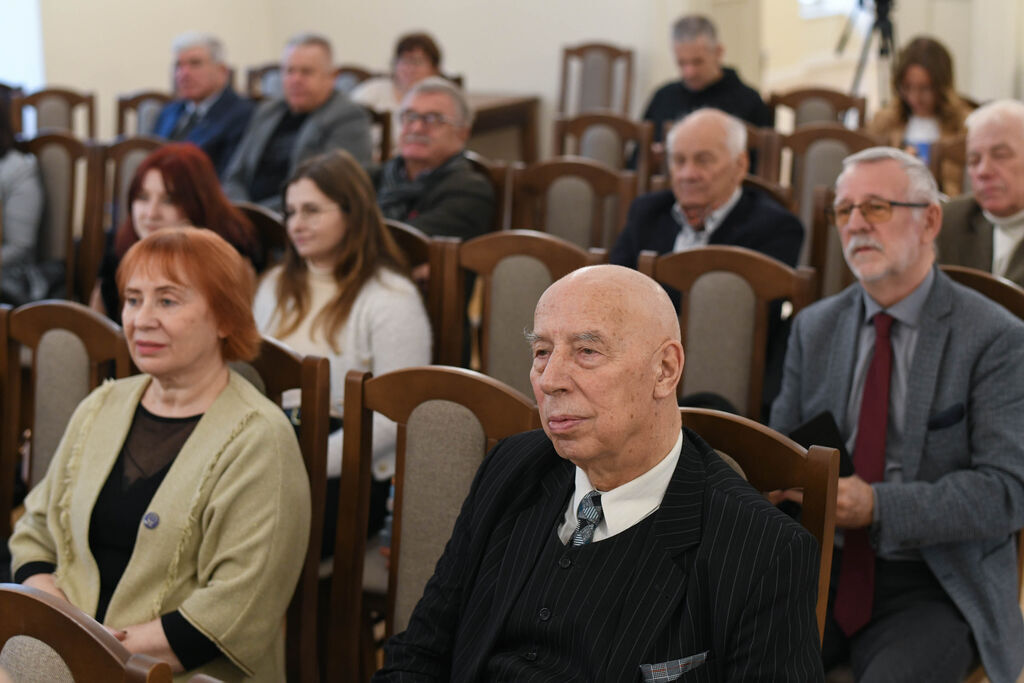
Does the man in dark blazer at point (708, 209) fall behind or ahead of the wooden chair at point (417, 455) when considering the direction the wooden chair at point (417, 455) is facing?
behind

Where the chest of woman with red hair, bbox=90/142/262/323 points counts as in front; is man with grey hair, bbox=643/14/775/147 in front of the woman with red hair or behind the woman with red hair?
behind

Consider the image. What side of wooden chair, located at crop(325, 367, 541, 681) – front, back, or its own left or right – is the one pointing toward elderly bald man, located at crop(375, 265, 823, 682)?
left

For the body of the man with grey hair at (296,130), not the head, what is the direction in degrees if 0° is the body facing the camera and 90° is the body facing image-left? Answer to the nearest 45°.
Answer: approximately 45°

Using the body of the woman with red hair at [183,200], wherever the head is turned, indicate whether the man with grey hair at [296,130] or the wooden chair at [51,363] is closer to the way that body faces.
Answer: the wooden chair

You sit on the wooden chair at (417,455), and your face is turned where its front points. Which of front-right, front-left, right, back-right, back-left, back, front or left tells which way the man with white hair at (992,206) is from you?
back

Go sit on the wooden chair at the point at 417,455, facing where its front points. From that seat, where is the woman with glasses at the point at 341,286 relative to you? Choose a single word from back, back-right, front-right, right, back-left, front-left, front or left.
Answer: back-right

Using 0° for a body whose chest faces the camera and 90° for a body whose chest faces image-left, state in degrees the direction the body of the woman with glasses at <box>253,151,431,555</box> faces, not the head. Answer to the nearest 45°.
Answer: approximately 45°
